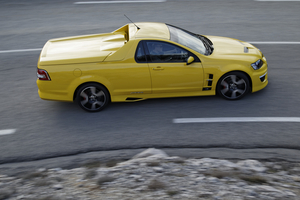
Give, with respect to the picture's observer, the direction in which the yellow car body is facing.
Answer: facing to the right of the viewer

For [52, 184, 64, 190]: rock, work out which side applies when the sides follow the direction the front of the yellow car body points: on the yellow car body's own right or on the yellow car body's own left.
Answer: on the yellow car body's own right

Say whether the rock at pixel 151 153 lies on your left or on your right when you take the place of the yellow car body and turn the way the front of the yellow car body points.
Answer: on your right

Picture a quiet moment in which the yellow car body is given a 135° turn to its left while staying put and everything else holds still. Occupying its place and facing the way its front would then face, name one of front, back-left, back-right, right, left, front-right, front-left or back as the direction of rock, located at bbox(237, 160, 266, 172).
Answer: back
